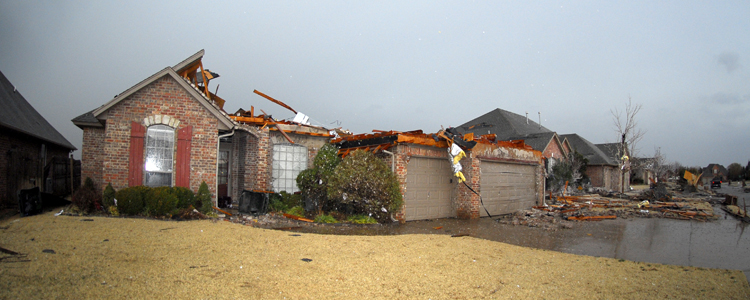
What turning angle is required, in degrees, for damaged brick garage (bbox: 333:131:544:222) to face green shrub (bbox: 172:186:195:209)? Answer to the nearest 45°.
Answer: approximately 90° to its right

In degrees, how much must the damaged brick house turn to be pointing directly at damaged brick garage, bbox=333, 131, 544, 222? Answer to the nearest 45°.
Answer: approximately 90° to its left

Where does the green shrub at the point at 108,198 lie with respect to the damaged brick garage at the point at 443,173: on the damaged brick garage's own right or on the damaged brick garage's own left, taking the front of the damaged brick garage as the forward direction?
on the damaged brick garage's own right

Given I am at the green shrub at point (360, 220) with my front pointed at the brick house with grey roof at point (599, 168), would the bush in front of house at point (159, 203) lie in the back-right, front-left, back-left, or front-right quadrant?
back-left

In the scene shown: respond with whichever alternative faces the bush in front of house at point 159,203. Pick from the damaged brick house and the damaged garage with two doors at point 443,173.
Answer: the damaged brick house

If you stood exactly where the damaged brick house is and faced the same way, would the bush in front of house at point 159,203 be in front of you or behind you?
in front

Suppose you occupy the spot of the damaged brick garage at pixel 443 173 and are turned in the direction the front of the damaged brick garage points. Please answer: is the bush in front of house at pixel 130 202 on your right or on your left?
on your right

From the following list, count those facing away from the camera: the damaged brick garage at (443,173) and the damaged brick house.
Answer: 0

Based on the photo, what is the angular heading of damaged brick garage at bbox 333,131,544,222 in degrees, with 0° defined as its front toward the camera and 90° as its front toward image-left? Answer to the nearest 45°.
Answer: approximately 315°

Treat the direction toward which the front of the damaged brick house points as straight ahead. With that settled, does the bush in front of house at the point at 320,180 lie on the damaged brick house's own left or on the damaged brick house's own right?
on the damaged brick house's own left

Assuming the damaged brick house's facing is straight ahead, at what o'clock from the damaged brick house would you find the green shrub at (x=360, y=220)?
The green shrub is roughly at 10 o'clock from the damaged brick house.

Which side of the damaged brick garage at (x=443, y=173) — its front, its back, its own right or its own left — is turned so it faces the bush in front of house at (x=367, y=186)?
right

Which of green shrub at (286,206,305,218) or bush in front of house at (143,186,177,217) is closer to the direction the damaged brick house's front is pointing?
the bush in front of house
